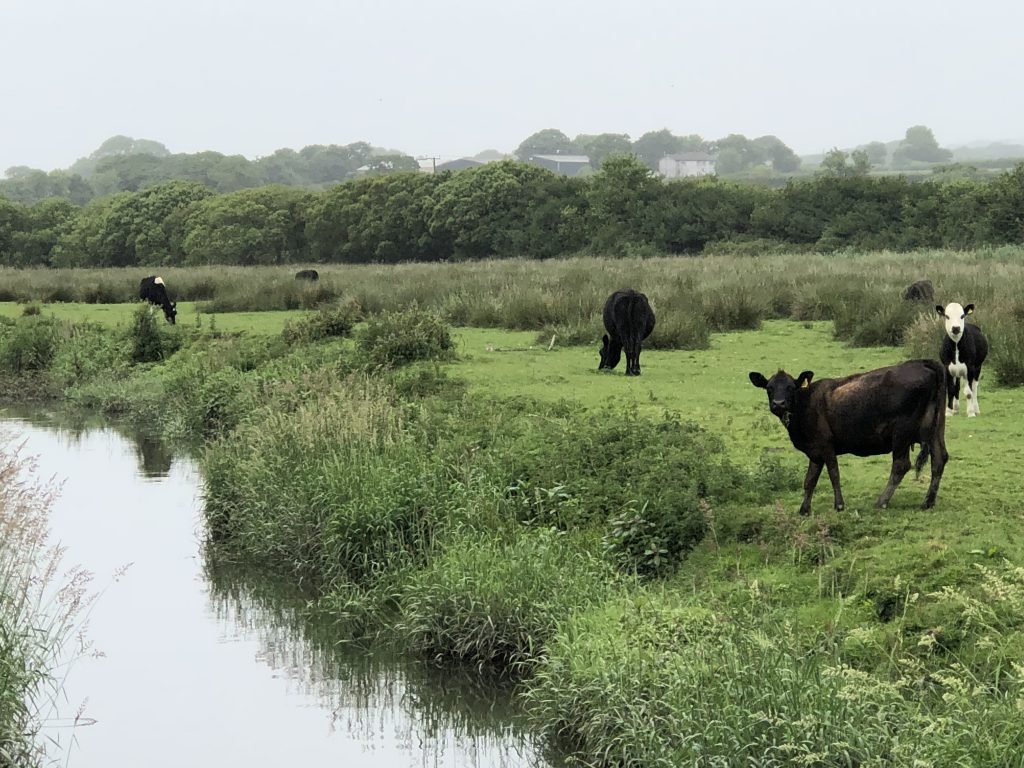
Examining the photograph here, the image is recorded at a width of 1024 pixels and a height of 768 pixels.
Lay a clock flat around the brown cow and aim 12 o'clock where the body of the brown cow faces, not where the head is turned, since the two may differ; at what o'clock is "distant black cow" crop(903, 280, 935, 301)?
The distant black cow is roughly at 3 o'clock from the brown cow.

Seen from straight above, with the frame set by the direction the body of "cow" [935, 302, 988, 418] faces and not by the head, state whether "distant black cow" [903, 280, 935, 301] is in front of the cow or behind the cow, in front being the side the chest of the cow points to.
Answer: behind

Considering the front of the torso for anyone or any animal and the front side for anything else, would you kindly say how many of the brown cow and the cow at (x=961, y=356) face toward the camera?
1

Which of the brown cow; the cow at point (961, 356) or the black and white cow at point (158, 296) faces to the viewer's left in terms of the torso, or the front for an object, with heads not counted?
the brown cow

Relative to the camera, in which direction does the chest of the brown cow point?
to the viewer's left

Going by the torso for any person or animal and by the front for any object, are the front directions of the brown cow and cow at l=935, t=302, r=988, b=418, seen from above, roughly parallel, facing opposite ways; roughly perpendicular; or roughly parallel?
roughly perpendicular

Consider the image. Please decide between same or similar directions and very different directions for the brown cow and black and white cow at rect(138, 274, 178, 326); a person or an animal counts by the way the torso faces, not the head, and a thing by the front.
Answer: very different directions

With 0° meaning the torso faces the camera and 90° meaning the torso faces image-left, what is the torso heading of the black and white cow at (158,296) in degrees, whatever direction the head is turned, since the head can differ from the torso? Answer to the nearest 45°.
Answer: approximately 315°

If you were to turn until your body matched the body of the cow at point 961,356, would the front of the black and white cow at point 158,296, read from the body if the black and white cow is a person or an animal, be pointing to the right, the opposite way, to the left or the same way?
to the left

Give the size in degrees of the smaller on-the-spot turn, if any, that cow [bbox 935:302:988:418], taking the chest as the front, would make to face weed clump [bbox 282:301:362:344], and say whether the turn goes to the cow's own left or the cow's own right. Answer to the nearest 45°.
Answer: approximately 135° to the cow's own right

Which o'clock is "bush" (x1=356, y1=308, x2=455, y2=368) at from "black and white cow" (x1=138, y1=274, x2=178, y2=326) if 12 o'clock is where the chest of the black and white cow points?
The bush is roughly at 1 o'clock from the black and white cow.

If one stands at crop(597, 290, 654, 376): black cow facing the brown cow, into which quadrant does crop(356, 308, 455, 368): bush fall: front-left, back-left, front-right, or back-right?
back-right

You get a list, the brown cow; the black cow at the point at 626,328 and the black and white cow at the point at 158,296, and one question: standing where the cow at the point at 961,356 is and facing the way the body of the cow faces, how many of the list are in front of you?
1
